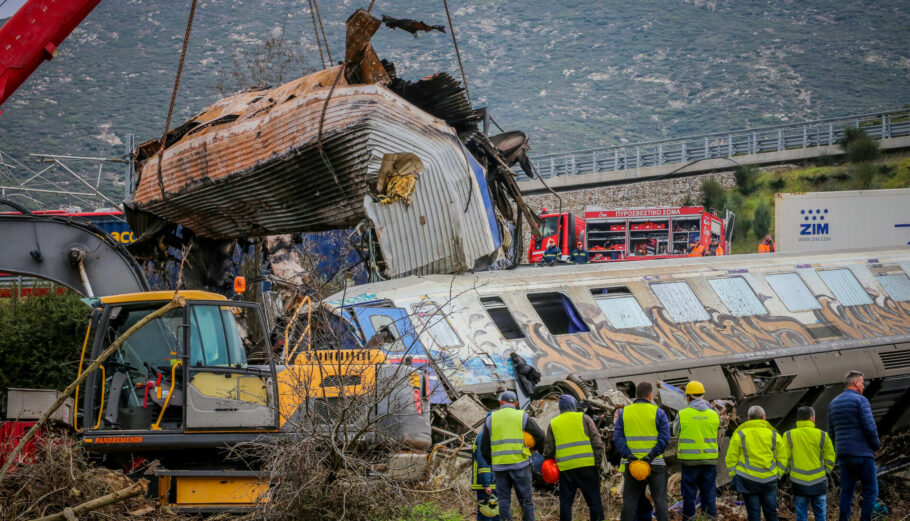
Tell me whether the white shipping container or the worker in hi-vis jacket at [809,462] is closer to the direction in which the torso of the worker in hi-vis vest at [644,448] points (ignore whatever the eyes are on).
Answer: the white shipping container

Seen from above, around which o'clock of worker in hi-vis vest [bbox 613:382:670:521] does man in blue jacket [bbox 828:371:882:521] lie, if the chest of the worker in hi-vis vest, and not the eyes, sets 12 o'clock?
The man in blue jacket is roughly at 2 o'clock from the worker in hi-vis vest.

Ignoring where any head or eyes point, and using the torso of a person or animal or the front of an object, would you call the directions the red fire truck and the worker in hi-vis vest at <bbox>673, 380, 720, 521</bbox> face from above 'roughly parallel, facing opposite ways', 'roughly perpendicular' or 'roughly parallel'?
roughly perpendicular

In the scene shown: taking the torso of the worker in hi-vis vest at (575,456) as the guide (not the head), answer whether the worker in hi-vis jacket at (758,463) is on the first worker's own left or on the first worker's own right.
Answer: on the first worker's own right

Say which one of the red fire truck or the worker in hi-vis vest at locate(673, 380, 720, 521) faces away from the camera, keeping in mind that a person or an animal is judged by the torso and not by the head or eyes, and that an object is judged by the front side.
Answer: the worker in hi-vis vest

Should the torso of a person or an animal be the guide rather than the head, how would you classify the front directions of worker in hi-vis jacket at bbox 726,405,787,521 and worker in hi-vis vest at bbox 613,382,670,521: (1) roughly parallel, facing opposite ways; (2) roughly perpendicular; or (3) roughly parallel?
roughly parallel

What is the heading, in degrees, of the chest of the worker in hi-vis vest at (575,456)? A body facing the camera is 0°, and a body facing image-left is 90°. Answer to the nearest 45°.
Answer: approximately 180°

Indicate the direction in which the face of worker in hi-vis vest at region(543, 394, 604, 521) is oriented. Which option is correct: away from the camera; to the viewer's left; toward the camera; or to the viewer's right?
away from the camera

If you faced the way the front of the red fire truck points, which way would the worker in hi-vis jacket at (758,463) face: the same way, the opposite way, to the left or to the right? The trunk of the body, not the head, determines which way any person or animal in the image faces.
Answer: to the right

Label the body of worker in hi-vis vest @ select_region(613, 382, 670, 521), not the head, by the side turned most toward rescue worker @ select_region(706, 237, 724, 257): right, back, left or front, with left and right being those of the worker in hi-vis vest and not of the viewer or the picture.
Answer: front

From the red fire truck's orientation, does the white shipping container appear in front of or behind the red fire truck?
behind

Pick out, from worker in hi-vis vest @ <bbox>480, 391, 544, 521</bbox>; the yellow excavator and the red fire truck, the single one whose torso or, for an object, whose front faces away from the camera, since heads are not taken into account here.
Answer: the worker in hi-vis vest

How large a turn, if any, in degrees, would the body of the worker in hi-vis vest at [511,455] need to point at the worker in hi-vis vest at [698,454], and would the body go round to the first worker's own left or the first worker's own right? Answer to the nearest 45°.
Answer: approximately 45° to the first worker's own right

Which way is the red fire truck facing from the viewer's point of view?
to the viewer's left

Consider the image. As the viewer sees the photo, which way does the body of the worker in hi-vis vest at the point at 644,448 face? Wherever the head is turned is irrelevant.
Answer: away from the camera

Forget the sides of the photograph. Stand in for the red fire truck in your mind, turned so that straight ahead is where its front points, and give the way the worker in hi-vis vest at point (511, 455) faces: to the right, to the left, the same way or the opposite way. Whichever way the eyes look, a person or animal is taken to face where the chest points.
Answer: to the right

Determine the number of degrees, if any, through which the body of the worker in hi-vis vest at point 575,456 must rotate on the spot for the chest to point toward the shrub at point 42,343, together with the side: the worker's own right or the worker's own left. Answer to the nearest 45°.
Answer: approximately 45° to the worker's own left

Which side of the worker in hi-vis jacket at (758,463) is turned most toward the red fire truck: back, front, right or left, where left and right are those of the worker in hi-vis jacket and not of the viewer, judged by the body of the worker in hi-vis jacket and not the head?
front

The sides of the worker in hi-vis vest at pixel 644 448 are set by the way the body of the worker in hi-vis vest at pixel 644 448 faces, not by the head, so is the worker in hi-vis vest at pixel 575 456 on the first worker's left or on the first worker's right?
on the first worker's left

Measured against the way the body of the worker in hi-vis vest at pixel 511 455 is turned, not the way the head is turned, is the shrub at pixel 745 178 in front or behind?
in front

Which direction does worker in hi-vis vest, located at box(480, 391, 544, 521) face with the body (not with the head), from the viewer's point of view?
away from the camera

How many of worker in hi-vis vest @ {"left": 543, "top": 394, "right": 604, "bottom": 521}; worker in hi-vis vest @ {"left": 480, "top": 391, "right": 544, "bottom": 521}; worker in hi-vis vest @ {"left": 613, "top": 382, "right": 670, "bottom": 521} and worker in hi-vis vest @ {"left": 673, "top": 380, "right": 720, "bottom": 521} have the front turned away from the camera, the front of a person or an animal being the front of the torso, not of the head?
4

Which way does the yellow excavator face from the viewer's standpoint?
to the viewer's left
